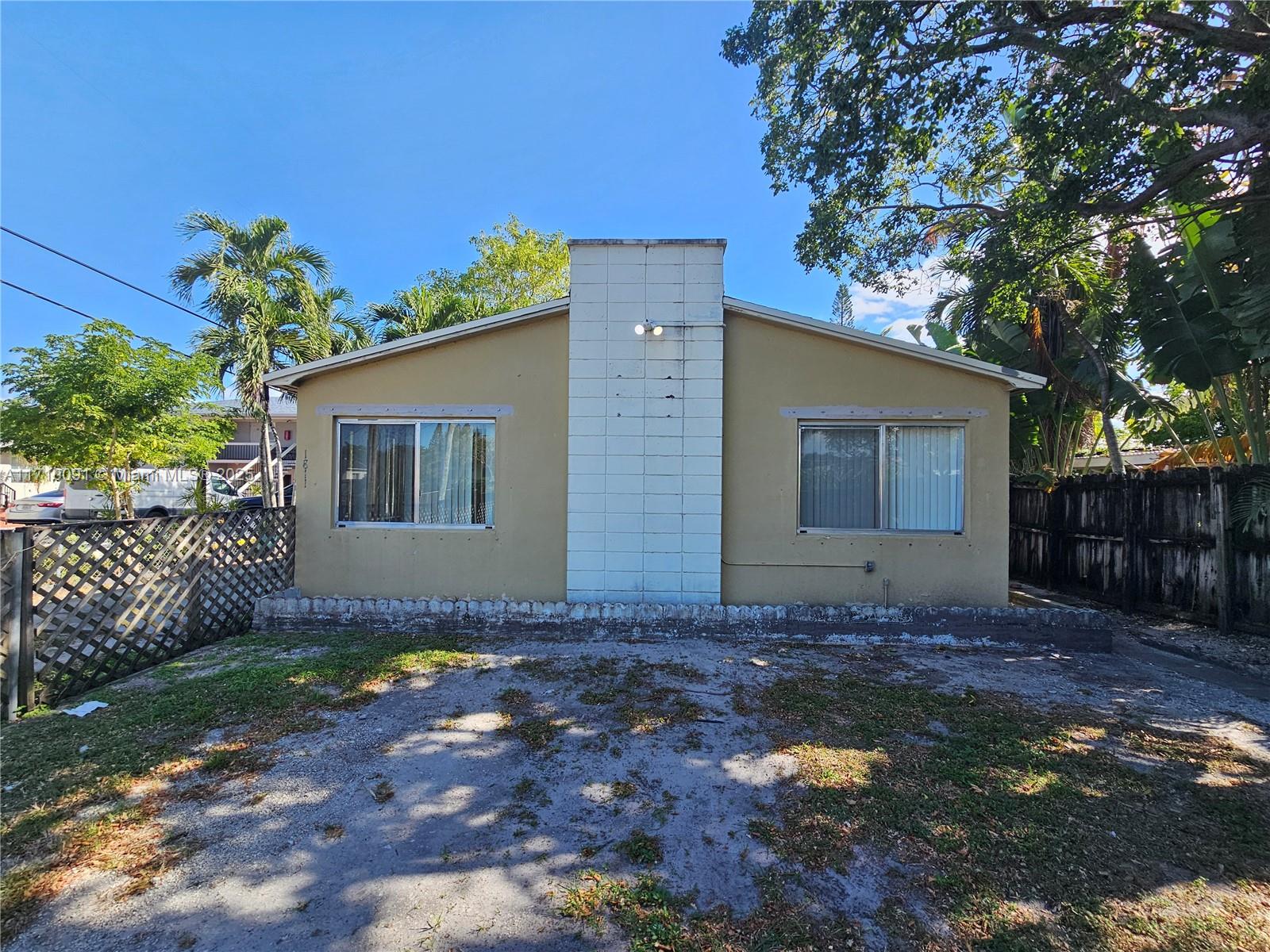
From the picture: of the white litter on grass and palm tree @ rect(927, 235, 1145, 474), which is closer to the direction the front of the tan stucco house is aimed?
the white litter on grass

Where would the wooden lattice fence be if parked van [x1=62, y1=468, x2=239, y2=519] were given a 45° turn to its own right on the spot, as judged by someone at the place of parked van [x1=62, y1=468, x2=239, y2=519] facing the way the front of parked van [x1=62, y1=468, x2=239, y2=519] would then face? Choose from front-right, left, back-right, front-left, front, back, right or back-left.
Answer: front-right

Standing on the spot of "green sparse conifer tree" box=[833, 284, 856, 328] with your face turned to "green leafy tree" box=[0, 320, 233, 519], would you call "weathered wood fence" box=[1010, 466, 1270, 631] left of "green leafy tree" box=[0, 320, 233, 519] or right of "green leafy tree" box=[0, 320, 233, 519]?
left

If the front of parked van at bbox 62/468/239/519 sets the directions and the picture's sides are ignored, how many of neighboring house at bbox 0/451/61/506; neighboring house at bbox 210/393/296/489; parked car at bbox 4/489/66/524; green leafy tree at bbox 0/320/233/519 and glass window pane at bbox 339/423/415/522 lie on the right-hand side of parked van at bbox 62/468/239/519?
2

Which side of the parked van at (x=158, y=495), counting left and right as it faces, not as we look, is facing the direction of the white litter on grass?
right

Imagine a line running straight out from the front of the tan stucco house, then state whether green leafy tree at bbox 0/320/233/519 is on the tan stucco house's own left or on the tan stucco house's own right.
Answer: on the tan stucco house's own right

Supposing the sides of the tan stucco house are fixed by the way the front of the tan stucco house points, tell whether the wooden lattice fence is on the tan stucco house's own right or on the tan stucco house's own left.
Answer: on the tan stucco house's own right

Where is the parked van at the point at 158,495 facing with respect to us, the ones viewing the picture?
facing to the right of the viewer

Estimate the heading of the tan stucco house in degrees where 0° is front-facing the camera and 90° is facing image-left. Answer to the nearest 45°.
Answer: approximately 0°

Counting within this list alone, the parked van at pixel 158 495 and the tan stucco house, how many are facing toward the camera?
1

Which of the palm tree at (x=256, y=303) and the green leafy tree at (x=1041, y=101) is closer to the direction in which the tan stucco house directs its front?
the green leafy tree

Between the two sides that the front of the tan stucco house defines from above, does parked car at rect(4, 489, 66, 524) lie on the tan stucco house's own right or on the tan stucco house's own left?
on the tan stucco house's own right
